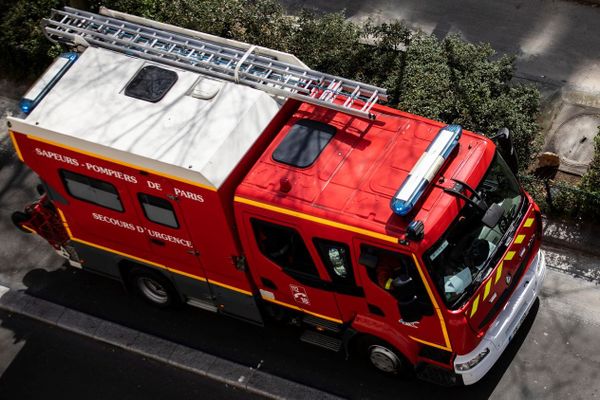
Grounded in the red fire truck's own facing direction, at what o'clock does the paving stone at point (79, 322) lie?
The paving stone is roughly at 5 o'clock from the red fire truck.

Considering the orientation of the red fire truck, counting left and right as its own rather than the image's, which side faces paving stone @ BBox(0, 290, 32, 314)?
back

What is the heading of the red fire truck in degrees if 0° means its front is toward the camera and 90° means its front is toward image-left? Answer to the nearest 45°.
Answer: approximately 315°
